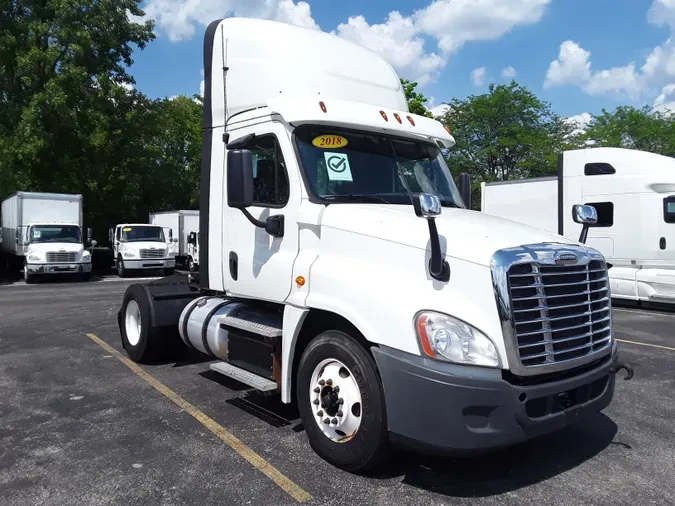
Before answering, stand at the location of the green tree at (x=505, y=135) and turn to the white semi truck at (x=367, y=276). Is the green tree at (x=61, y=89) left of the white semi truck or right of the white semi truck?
right

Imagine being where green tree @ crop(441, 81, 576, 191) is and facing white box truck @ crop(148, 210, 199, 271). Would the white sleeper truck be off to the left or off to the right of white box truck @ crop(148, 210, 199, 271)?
left

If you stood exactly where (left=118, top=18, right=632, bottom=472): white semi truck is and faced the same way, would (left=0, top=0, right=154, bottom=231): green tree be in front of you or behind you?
behind

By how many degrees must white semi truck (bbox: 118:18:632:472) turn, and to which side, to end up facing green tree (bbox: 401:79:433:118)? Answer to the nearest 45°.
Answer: approximately 135° to its left

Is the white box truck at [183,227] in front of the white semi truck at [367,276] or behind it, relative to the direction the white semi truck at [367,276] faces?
behind

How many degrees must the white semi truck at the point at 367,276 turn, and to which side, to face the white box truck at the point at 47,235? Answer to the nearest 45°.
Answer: approximately 180°

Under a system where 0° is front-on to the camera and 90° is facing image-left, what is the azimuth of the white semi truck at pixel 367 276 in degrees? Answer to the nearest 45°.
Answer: approximately 315°

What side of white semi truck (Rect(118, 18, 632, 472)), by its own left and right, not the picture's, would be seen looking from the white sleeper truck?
left

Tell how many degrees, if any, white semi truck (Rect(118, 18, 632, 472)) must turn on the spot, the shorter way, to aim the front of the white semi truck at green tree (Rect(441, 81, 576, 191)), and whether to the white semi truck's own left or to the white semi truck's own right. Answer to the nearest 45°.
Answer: approximately 135° to the white semi truck's own left
